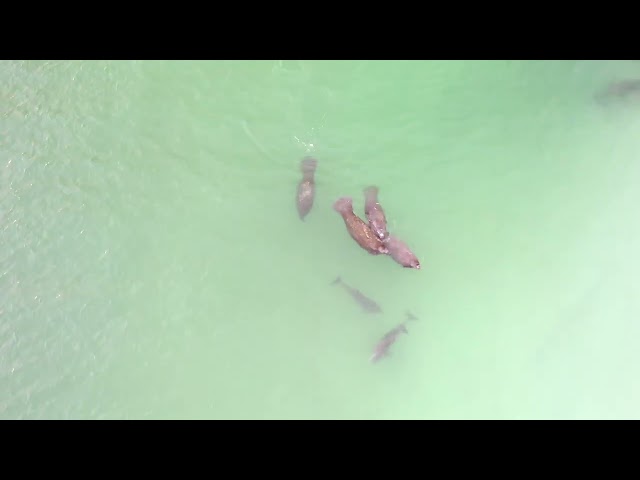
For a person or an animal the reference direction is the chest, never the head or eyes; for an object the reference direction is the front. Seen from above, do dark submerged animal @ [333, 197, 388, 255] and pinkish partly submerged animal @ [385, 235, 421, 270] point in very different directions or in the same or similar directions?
same or similar directions

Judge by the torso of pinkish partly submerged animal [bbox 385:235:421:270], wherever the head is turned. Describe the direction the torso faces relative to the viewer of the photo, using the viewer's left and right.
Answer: facing the viewer and to the right of the viewer

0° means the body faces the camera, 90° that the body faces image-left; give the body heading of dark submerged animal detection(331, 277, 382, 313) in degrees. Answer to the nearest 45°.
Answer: approximately 315°

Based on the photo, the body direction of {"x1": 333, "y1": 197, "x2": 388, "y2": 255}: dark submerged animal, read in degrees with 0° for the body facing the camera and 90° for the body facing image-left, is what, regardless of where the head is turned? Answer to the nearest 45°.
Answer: approximately 315°

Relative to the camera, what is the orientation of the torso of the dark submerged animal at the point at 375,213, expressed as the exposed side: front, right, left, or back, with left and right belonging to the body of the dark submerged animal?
front

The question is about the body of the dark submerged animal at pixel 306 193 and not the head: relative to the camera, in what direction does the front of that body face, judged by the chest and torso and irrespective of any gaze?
toward the camera
